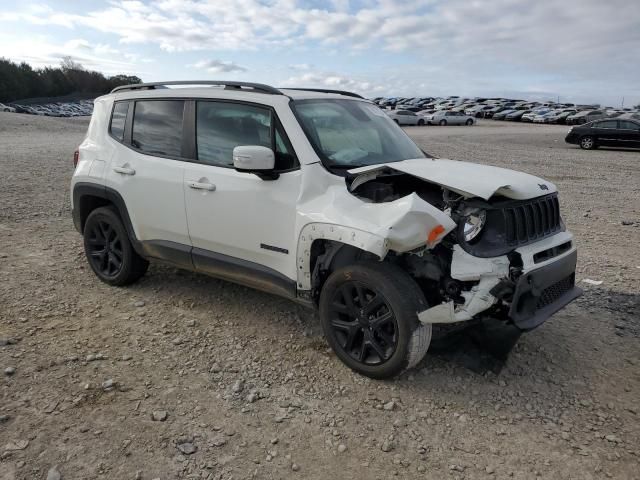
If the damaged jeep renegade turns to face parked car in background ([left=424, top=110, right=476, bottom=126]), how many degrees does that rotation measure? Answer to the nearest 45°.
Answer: approximately 135° to its left

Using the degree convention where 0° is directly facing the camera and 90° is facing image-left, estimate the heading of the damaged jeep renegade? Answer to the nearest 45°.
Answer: approximately 315°

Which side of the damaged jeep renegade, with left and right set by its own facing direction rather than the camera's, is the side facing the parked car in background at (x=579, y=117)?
left
